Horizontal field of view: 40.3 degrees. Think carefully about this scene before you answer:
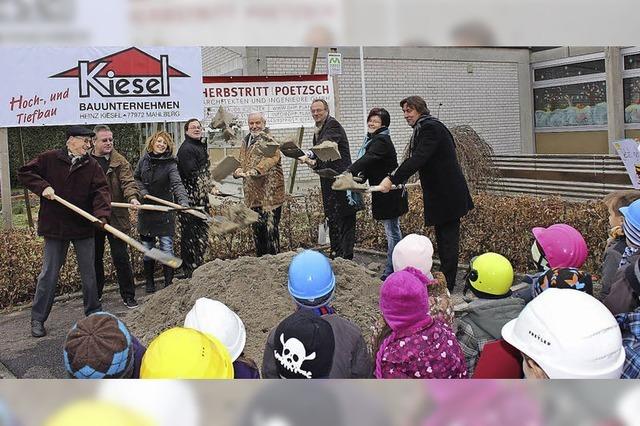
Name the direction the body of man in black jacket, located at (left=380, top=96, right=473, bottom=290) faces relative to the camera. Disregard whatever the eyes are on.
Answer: to the viewer's left

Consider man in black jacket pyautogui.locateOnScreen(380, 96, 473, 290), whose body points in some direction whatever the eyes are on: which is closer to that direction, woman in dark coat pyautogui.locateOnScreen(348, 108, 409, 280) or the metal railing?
the woman in dark coat

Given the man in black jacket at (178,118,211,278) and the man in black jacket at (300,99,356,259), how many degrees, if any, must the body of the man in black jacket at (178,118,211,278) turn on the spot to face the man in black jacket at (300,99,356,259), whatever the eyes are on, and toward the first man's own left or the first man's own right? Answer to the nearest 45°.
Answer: approximately 45° to the first man's own left

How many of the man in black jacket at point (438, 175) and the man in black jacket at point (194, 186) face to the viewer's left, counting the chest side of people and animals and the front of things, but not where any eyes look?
1

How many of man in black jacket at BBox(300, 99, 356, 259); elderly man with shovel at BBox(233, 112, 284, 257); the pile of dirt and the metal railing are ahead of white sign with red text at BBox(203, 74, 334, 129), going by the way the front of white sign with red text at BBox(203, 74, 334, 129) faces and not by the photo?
3

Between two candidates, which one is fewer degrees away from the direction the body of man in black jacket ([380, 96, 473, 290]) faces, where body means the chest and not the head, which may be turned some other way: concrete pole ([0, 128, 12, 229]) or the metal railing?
the concrete pole

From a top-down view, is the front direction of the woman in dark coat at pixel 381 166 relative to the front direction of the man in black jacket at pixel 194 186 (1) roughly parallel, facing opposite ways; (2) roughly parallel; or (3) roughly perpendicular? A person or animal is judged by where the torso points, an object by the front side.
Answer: roughly perpendicular

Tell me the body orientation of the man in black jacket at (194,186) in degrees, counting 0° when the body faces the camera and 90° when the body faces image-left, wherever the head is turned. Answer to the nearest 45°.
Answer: approximately 315°

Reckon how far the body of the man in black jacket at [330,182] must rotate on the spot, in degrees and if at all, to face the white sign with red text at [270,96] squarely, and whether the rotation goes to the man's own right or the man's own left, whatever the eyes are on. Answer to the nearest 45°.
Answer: approximately 135° to the man's own right

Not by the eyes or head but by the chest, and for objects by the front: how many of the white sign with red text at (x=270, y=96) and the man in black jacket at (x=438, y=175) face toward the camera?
1

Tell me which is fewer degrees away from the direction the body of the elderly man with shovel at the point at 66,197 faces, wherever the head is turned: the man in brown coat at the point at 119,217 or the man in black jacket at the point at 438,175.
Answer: the man in black jacket

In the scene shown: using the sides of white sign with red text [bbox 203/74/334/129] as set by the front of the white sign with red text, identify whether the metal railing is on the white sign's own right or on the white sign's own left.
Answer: on the white sign's own left
